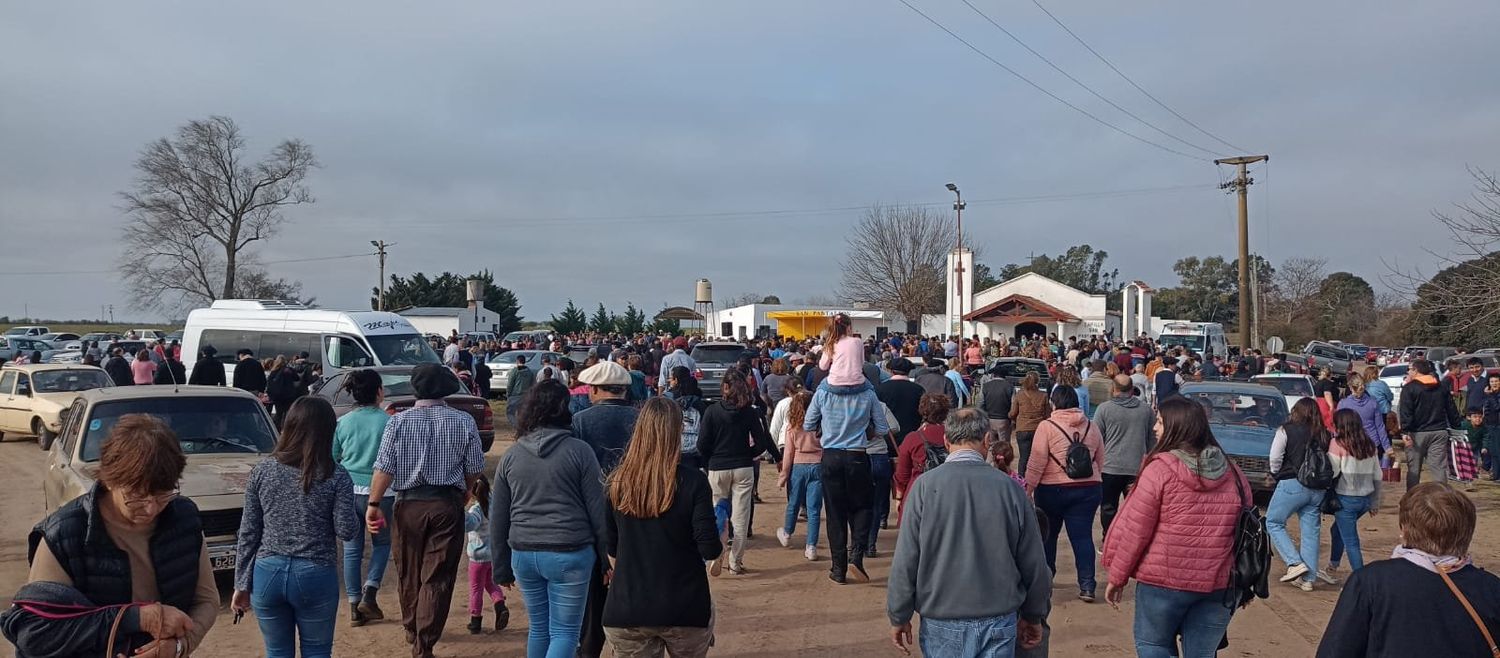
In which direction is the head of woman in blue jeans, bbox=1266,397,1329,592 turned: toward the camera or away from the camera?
away from the camera

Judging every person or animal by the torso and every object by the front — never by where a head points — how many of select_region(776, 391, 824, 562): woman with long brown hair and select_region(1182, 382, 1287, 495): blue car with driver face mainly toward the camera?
1

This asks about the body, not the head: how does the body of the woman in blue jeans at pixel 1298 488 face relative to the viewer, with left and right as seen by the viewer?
facing away from the viewer and to the left of the viewer

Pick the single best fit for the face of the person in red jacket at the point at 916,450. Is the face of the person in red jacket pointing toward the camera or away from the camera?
away from the camera

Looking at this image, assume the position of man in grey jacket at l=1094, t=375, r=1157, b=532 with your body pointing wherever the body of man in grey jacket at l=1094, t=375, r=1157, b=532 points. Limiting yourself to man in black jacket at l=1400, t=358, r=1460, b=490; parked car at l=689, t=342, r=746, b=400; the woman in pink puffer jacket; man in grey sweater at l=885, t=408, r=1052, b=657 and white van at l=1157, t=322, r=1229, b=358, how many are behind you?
2

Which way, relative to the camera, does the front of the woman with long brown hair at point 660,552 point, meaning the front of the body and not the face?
away from the camera

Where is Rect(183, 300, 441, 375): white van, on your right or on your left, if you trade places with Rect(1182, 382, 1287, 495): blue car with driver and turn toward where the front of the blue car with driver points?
on your right

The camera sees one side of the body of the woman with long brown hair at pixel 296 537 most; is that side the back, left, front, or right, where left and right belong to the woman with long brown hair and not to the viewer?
back

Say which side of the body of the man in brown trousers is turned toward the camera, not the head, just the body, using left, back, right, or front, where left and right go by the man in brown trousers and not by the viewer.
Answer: back

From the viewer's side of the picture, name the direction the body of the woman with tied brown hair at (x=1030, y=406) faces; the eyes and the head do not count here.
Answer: away from the camera

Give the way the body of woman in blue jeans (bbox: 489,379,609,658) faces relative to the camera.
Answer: away from the camera

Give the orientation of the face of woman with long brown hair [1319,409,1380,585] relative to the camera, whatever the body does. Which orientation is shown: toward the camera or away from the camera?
away from the camera

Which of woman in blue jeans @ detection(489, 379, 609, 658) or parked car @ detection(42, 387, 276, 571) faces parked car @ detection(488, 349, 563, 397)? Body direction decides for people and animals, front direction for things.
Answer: the woman in blue jeans

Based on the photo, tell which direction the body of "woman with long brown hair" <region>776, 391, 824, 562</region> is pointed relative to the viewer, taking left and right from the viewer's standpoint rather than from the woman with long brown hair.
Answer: facing away from the viewer

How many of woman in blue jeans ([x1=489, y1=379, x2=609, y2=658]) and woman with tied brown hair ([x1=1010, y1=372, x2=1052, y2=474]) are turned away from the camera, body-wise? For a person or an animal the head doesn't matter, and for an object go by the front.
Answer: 2

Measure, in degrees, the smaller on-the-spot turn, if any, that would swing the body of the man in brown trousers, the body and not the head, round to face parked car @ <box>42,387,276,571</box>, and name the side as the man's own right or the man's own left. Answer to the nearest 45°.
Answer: approximately 45° to the man's own left
